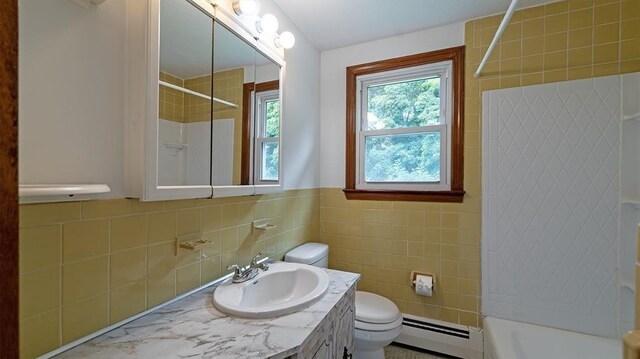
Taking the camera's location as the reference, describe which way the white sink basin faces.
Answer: facing the viewer and to the right of the viewer

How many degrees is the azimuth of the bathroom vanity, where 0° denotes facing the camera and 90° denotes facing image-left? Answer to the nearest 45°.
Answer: approximately 315°

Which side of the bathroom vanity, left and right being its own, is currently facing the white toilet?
left

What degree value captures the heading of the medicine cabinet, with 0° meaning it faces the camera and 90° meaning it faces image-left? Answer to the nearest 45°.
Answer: approximately 315°

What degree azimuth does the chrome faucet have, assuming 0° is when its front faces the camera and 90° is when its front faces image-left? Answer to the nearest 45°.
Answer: approximately 315°

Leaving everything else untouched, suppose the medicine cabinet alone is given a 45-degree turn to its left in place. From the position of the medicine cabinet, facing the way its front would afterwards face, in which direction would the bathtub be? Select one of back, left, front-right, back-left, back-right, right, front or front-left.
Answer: front
